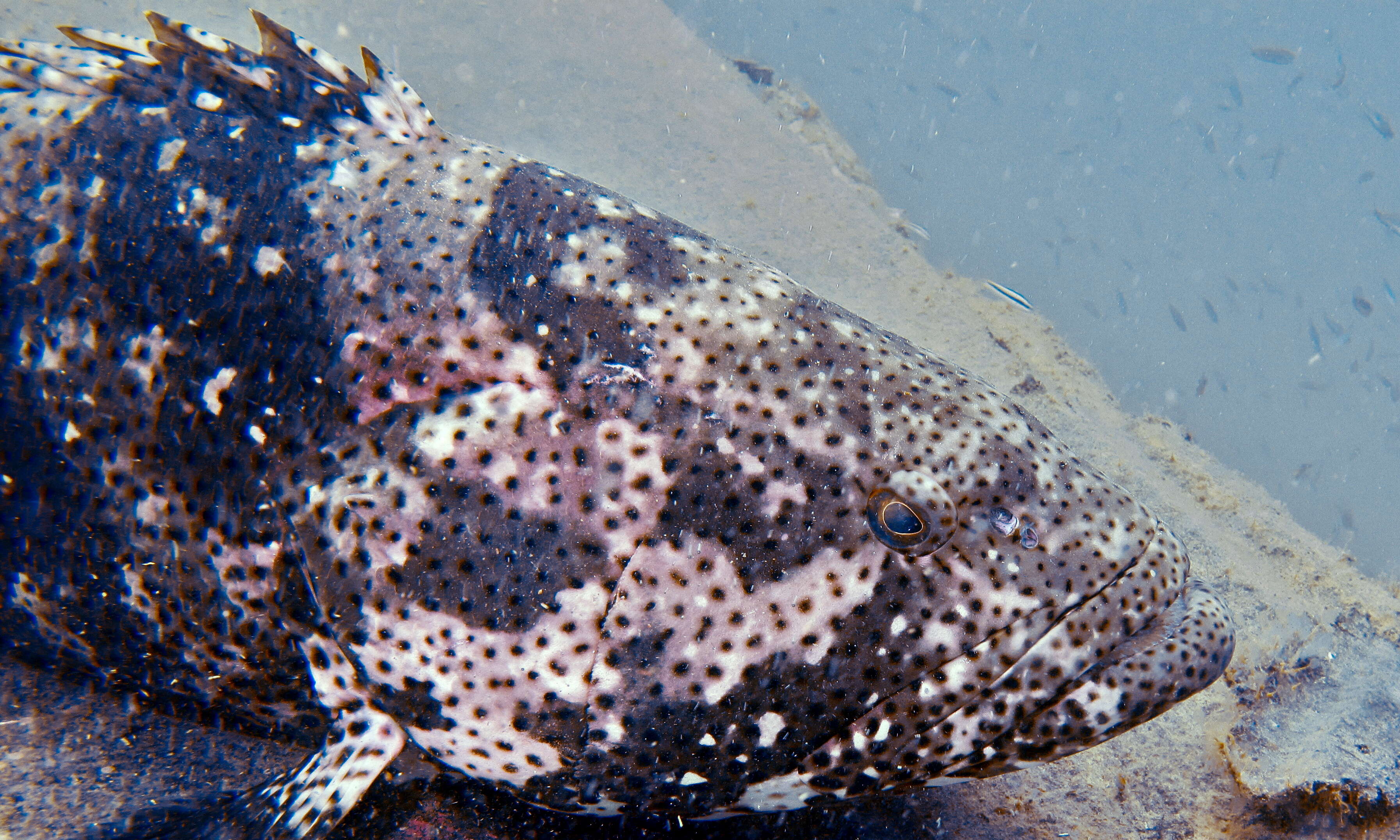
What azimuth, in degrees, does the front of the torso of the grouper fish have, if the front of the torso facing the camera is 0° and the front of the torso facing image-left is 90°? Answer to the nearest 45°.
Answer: approximately 270°
